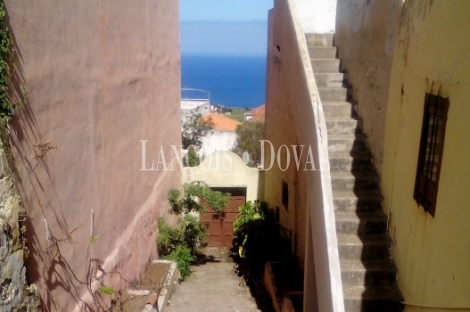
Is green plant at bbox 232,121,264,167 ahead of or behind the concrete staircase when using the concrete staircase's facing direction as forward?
behind

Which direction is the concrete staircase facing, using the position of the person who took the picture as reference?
facing the viewer

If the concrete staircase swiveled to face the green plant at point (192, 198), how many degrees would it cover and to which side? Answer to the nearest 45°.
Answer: approximately 135° to its right

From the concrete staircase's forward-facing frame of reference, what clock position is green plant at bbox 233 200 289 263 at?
The green plant is roughly at 5 o'clock from the concrete staircase.

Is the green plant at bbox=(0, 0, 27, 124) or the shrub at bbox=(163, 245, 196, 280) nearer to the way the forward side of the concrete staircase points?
the green plant

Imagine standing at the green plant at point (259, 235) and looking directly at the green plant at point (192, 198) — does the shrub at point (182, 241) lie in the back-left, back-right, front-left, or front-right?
front-left

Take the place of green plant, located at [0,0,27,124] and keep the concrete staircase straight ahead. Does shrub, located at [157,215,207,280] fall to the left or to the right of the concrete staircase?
left

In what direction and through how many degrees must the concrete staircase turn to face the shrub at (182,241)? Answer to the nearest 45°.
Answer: approximately 135° to its right

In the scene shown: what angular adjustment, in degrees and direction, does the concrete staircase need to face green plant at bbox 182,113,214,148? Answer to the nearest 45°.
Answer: approximately 135° to its right
